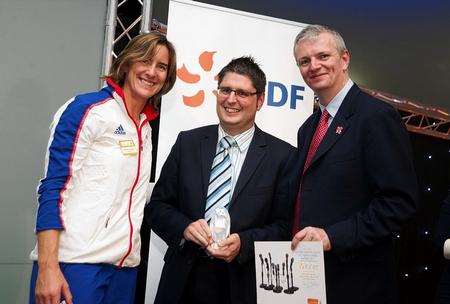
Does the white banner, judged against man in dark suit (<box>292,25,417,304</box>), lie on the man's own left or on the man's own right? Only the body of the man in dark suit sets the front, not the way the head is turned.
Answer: on the man's own right

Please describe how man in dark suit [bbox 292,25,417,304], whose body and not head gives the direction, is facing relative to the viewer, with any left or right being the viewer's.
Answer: facing the viewer and to the left of the viewer

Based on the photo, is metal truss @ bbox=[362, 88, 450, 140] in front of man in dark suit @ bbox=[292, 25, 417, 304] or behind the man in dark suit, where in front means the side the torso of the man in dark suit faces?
behind

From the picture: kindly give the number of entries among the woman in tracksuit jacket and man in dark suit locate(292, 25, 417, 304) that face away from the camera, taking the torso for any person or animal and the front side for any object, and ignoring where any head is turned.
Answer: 0

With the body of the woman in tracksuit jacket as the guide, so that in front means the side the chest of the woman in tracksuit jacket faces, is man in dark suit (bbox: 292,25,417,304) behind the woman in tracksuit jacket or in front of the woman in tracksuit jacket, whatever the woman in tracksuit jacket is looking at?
in front

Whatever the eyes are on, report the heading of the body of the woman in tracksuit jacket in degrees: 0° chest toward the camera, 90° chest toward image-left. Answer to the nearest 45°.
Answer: approximately 315°

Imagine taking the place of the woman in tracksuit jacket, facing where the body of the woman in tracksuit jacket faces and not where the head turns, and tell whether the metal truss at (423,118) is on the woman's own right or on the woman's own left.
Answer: on the woman's own left

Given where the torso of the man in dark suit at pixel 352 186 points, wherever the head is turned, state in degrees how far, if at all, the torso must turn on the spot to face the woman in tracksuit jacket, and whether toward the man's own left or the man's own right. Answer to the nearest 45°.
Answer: approximately 45° to the man's own right
